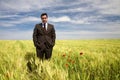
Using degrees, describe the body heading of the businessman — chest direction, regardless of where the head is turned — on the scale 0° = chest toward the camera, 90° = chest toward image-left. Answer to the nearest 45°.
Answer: approximately 0°
